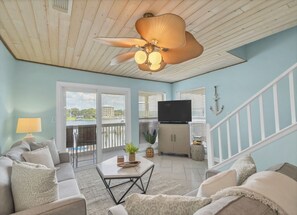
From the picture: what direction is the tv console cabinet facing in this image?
toward the camera

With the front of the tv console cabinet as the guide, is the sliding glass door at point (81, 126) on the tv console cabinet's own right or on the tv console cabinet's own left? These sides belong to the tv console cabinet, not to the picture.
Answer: on the tv console cabinet's own right

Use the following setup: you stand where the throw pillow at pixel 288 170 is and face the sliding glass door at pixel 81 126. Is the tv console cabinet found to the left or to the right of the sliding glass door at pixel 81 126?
right

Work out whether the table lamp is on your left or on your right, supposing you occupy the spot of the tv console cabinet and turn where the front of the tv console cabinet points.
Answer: on your right

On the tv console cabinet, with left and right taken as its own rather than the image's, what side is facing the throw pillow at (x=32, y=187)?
front

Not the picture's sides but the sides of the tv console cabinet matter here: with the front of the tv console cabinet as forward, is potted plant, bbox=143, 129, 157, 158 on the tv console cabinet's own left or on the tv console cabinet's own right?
on the tv console cabinet's own right

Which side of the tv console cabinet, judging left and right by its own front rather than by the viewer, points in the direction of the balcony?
right

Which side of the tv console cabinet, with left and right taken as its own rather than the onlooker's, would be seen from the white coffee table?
front

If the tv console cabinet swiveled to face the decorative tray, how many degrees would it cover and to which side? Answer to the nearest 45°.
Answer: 0° — it already faces it

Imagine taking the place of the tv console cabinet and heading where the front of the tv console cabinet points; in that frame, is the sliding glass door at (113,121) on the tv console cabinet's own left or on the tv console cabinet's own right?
on the tv console cabinet's own right

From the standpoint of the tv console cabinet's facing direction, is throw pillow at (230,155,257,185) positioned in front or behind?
in front

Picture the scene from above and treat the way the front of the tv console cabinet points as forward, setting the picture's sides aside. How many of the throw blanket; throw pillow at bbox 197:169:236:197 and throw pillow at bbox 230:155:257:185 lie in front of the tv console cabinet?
3

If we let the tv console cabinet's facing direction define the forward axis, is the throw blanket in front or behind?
in front
